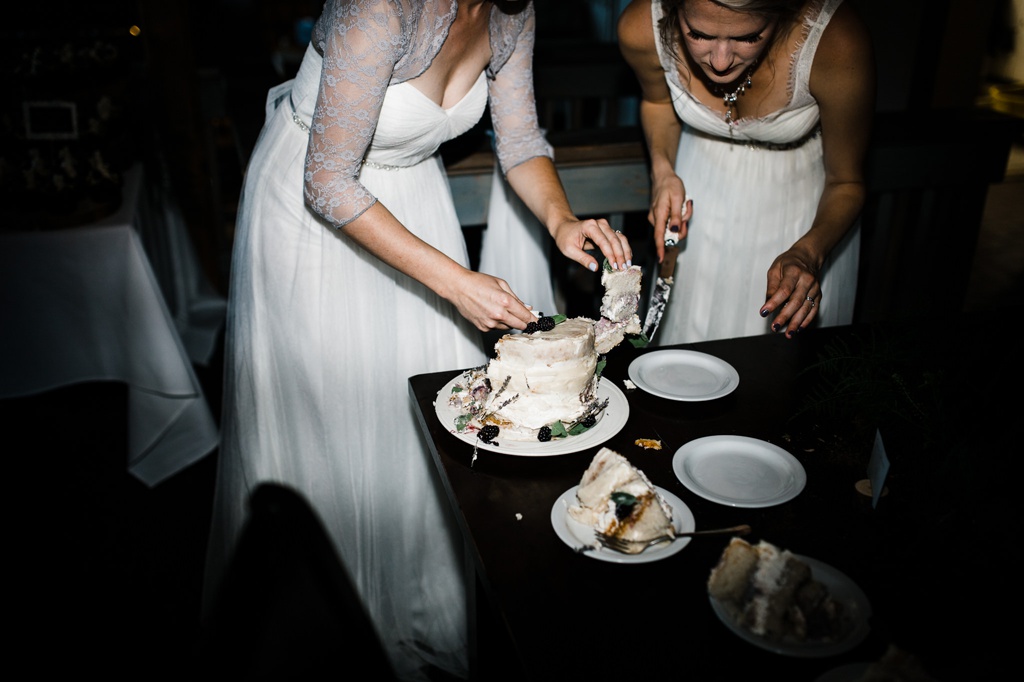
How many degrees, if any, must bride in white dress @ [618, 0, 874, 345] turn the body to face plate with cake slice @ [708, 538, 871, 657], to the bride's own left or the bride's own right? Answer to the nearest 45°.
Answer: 0° — they already face it

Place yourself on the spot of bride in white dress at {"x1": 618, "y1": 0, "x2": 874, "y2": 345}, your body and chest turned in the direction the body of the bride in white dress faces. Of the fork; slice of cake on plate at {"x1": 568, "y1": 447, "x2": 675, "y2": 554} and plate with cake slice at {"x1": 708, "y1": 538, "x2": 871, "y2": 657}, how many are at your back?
0

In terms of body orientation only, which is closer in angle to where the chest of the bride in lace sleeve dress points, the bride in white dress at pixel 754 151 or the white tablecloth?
the bride in white dress

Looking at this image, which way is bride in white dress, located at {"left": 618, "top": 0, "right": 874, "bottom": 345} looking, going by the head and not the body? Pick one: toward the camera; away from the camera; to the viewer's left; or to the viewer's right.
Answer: toward the camera

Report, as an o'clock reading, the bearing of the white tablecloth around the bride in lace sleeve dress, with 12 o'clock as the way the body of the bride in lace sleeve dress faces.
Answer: The white tablecloth is roughly at 6 o'clock from the bride in lace sleeve dress.

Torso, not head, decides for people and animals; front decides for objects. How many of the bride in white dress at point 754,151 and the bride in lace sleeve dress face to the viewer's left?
0

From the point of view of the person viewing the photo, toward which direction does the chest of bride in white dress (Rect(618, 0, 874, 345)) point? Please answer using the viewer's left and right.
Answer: facing the viewer

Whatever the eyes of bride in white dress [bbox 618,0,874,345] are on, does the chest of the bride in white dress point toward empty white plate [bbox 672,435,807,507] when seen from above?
yes

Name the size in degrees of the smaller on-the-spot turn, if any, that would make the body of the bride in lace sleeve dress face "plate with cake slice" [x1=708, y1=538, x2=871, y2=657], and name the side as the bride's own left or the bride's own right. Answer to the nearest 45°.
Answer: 0° — they already face it

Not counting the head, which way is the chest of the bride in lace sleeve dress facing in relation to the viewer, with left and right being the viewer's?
facing the viewer and to the right of the viewer

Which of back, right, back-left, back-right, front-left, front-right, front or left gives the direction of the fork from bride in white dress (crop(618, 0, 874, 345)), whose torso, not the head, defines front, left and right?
front

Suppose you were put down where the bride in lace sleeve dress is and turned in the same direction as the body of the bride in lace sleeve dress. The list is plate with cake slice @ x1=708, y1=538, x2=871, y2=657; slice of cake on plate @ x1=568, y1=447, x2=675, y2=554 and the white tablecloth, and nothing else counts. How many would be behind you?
1

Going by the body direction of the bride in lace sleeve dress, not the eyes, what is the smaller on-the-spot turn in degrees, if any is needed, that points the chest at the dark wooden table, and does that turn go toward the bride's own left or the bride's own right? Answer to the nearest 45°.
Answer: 0° — they already face it

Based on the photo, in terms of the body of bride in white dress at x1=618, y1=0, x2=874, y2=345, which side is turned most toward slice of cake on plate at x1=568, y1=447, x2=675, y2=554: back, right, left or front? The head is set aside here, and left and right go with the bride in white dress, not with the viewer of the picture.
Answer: front
